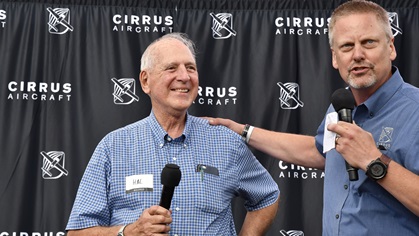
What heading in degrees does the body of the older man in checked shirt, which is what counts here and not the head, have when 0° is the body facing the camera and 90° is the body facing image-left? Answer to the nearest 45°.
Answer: approximately 0°

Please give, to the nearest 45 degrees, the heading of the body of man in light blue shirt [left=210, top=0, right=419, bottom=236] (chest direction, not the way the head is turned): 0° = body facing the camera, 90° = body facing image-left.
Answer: approximately 45°

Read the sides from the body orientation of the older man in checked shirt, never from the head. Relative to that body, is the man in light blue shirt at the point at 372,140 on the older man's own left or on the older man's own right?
on the older man's own left

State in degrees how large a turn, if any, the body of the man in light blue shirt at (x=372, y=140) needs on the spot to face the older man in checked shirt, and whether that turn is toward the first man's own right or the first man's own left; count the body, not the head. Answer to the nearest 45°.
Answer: approximately 45° to the first man's own right
